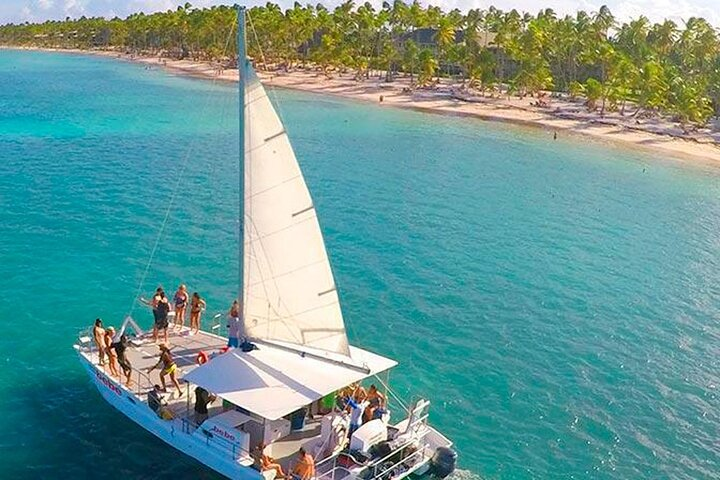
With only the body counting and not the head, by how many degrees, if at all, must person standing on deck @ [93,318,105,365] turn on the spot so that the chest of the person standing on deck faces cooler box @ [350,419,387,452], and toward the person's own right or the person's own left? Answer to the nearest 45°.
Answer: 0° — they already face it

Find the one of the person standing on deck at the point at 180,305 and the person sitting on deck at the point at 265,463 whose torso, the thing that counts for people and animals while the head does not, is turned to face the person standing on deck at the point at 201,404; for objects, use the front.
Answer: the person standing on deck at the point at 180,305
